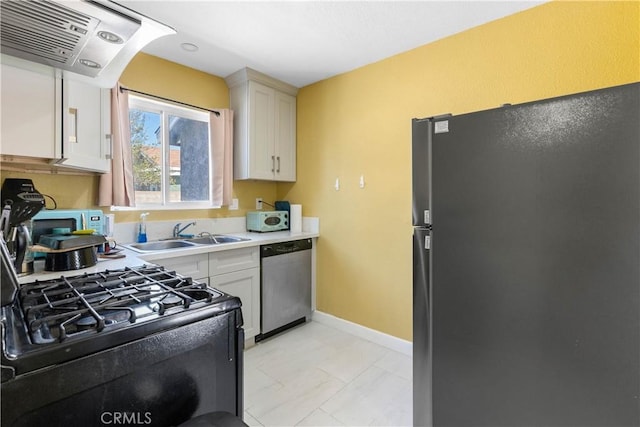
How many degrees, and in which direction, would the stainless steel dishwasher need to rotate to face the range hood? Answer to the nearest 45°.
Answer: approximately 45° to its right

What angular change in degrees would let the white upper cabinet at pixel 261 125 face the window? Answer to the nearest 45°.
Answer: approximately 135° to its right

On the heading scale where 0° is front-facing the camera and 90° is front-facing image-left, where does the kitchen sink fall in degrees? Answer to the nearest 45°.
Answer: approximately 315°

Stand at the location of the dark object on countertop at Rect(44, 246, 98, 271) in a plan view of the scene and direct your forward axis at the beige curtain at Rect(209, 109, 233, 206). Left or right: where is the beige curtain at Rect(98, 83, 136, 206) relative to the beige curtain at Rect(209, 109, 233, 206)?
left

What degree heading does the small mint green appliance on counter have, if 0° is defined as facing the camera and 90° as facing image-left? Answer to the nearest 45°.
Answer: approximately 315°

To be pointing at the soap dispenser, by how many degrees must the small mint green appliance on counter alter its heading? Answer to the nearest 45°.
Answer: approximately 90° to its right

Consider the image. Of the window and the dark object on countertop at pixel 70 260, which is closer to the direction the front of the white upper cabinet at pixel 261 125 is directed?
the dark object on countertop
